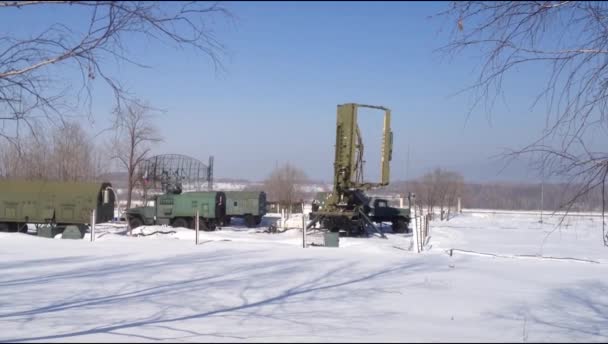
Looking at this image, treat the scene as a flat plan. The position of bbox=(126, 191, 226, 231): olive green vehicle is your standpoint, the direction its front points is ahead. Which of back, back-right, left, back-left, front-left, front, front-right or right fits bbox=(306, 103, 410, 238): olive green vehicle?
back-left

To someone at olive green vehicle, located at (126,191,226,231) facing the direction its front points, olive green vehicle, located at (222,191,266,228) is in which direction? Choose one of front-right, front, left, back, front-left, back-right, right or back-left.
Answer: back-right

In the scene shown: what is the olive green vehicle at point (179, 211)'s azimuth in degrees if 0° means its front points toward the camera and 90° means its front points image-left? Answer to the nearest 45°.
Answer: approximately 90°

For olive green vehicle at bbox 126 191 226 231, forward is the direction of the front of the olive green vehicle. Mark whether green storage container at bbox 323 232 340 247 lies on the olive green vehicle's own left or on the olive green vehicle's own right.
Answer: on the olive green vehicle's own left

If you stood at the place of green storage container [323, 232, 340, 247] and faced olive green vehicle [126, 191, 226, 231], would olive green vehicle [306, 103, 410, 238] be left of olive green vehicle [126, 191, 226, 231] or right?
right

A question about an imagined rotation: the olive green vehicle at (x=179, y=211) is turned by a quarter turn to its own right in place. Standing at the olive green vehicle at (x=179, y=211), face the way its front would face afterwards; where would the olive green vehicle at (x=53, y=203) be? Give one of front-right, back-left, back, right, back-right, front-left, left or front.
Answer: back-left
